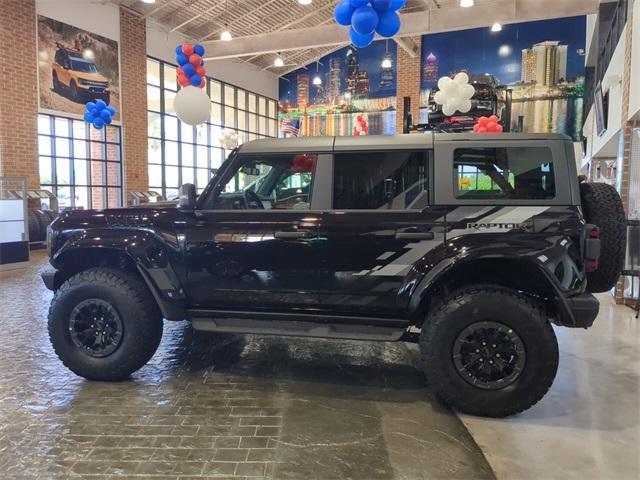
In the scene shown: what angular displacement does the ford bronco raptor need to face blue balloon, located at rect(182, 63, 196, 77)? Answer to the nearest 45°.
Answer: approximately 45° to its right

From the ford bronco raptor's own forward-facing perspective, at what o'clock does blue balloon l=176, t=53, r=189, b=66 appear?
The blue balloon is roughly at 2 o'clock from the ford bronco raptor.

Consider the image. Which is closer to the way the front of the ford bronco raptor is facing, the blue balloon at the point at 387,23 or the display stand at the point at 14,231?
the display stand

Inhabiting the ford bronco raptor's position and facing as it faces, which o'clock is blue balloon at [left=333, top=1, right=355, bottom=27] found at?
The blue balloon is roughly at 3 o'clock from the ford bronco raptor.

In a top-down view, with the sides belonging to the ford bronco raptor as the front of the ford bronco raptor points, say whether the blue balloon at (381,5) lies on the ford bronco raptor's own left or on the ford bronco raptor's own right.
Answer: on the ford bronco raptor's own right

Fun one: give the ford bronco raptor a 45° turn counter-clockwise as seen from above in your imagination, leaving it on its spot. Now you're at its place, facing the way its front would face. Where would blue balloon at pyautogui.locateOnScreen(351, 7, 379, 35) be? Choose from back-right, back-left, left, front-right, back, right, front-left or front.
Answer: back-right

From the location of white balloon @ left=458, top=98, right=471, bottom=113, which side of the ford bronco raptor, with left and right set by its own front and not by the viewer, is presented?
right

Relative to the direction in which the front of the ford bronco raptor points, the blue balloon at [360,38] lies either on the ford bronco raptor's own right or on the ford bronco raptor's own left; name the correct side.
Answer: on the ford bronco raptor's own right

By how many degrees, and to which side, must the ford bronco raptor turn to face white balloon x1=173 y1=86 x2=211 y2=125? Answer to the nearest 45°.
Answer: approximately 45° to its right

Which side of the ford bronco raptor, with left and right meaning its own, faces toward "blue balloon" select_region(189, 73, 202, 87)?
right

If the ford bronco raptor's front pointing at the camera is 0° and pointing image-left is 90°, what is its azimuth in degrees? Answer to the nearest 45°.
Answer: approximately 90°
